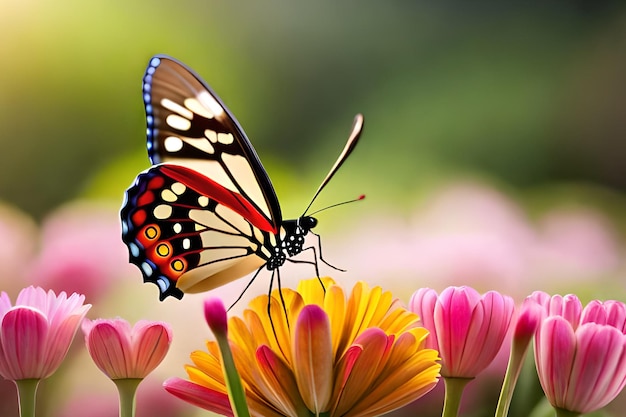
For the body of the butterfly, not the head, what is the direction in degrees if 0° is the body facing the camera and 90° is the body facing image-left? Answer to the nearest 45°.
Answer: approximately 270°
